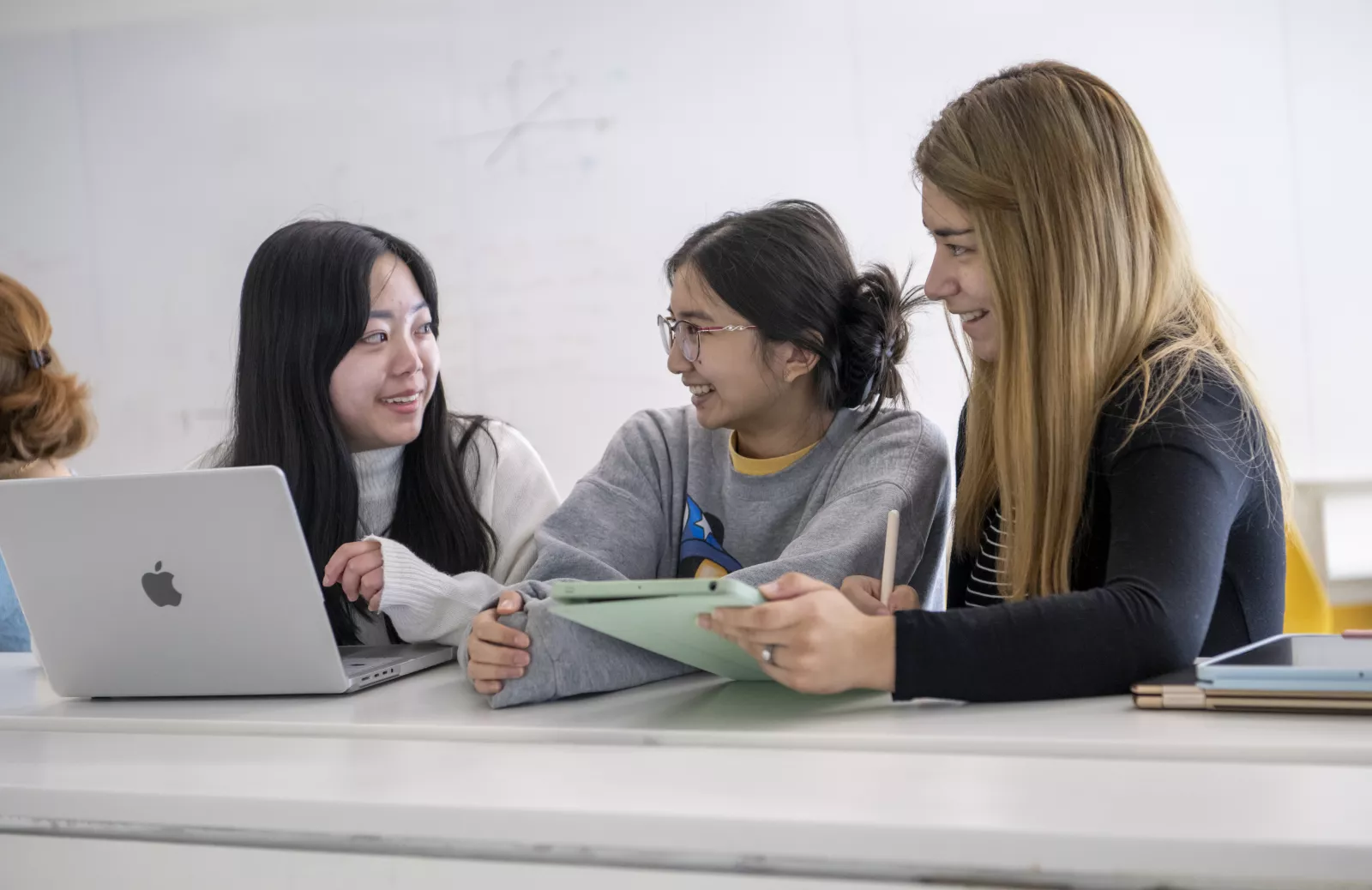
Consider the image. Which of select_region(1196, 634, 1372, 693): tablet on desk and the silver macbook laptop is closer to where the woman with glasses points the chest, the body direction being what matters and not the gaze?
the silver macbook laptop

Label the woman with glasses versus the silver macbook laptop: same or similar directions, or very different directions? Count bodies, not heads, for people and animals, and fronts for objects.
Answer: very different directions

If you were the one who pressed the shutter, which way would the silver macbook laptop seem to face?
facing away from the viewer and to the right of the viewer

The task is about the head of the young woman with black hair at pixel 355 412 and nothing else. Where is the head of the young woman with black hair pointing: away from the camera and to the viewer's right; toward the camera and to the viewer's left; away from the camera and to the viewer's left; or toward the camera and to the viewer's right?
toward the camera and to the viewer's right

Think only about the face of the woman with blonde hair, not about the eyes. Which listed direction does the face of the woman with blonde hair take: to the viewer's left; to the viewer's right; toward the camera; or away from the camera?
to the viewer's left

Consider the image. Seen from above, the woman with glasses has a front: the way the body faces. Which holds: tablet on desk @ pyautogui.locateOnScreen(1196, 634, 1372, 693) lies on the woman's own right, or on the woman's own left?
on the woman's own left

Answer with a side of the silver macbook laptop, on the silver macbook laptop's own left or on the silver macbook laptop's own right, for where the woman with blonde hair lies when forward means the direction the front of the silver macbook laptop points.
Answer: on the silver macbook laptop's own right

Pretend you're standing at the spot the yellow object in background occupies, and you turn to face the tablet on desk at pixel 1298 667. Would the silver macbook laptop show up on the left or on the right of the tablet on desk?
right

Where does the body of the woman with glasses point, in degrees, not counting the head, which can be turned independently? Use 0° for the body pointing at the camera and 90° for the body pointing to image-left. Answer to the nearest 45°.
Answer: approximately 45°
